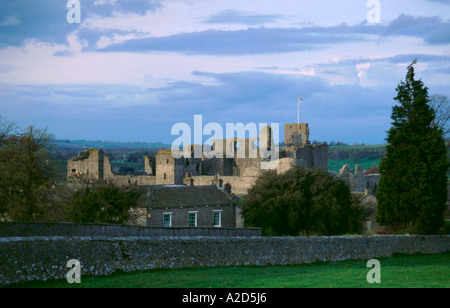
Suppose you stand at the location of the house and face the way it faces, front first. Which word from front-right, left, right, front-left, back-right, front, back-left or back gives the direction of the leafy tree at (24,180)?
front-right

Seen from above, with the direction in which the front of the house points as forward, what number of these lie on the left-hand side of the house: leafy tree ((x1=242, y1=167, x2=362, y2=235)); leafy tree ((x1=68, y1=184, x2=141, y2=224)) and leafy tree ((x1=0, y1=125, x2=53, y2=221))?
1

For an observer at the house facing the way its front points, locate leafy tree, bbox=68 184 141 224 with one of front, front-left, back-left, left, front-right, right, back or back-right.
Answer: front-right

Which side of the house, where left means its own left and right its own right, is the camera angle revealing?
front

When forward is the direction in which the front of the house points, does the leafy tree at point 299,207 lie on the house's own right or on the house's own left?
on the house's own left

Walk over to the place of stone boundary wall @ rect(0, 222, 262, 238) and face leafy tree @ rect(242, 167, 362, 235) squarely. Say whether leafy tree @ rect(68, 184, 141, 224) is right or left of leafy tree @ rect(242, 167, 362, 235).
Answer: left

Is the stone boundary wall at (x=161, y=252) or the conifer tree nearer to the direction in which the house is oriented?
the stone boundary wall

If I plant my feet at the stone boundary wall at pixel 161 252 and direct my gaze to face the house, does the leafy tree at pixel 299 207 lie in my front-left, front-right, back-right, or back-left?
front-right

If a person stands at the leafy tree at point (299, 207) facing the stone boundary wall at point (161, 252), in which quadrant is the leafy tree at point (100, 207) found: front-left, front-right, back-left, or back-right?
front-right

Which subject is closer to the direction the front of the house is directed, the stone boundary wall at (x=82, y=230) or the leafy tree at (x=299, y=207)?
the stone boundary wall

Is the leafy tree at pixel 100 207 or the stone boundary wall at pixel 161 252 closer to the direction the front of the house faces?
the stone boundary wall

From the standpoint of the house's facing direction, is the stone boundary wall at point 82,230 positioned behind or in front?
in front

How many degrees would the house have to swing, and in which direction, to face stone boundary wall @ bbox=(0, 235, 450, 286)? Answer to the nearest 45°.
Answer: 0° — it already faces it

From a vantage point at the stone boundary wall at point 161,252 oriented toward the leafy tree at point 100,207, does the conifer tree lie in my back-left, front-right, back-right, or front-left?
front-right

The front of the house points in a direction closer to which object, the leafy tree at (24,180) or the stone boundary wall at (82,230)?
the stone boundary wall
